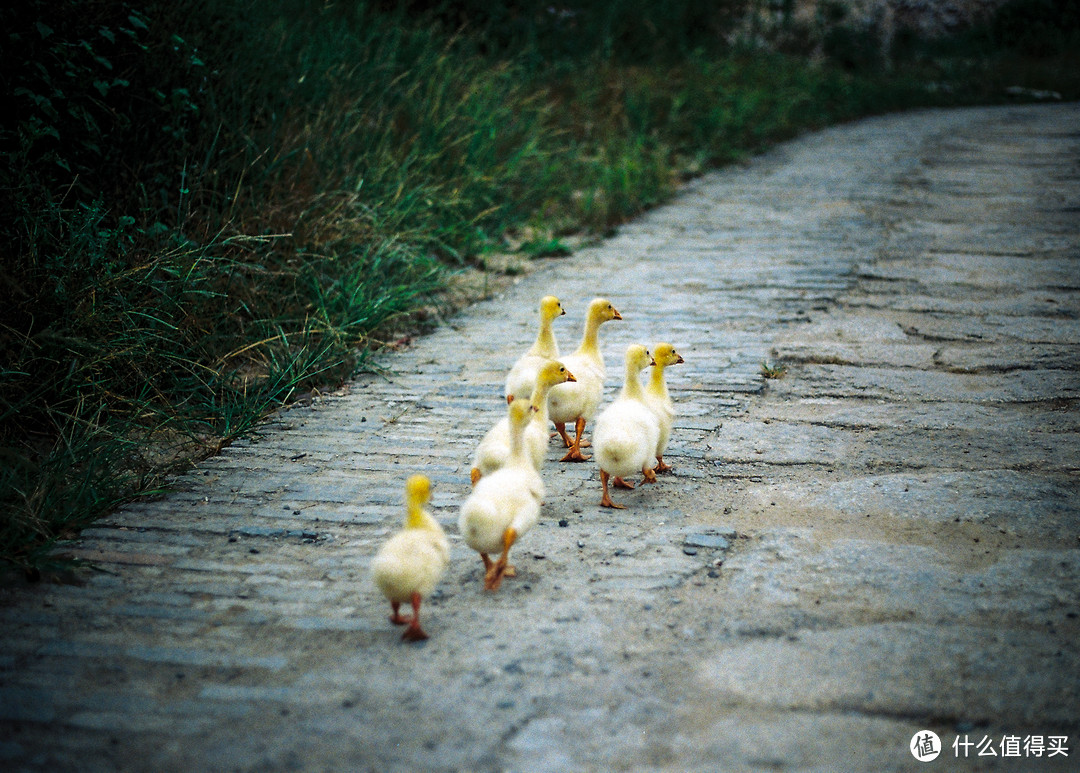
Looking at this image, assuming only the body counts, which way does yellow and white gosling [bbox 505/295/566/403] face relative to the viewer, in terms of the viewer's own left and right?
facing away from the viewer and to the right of the viewer

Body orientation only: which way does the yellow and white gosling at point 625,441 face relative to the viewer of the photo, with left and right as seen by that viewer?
facing away from the viewer and to the right of the viewer

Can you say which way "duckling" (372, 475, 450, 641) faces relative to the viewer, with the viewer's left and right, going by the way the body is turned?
facing away from the viewer and to the right of the viewer

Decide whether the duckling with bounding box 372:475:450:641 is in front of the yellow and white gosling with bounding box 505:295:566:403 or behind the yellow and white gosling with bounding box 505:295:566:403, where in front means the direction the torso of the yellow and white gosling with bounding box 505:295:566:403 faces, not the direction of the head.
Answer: behind

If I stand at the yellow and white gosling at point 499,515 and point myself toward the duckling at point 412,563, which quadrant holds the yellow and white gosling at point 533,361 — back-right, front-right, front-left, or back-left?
back-right

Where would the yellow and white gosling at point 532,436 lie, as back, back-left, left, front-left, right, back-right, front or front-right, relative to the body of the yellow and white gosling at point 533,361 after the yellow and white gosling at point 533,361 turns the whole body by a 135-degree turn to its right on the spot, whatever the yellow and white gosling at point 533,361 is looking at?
front

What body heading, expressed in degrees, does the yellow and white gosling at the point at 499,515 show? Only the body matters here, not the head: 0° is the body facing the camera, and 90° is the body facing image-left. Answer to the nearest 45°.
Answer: approximately 225°
